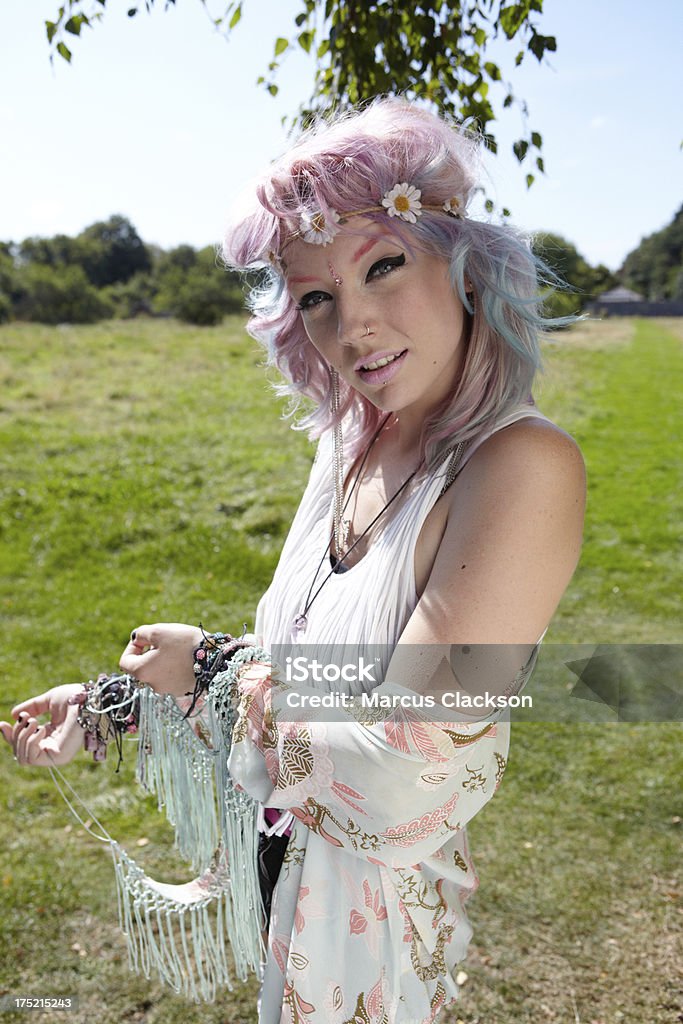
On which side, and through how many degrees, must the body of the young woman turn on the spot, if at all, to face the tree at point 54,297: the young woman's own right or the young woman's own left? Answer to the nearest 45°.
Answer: approximately 135° to the young woman's own right

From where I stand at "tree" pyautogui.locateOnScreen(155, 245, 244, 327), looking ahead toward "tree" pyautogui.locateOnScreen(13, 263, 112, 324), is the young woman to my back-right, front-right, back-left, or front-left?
back-left

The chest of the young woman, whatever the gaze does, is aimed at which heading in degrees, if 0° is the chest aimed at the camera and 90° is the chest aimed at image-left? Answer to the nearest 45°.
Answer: approximately 45°

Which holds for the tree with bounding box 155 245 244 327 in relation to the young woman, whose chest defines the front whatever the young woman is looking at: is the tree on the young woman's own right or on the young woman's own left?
on the young woman's own right
